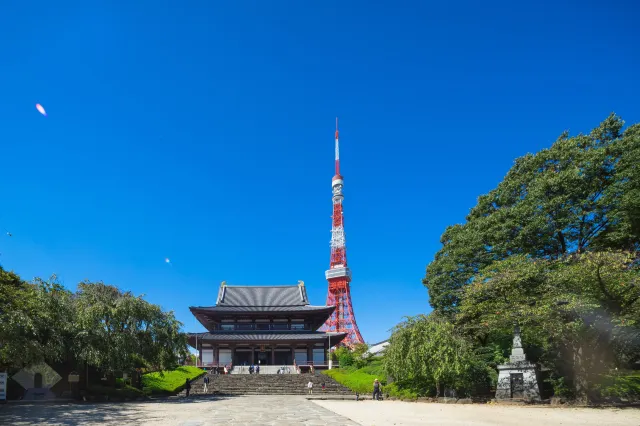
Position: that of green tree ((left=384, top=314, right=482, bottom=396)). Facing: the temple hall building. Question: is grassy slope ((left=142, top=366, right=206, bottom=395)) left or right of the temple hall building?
left

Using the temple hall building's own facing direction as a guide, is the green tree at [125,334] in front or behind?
in front

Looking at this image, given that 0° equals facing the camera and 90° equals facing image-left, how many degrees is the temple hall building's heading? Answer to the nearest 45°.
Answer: approximately 0°

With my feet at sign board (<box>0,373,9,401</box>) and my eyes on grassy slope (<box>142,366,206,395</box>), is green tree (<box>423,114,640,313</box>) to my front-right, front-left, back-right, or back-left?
front-right

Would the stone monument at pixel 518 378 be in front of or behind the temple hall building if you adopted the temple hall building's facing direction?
in front

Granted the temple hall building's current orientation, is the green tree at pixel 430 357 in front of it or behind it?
in front

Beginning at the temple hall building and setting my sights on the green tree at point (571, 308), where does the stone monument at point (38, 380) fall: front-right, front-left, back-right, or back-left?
front-right
